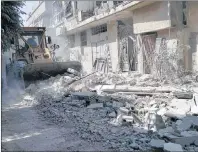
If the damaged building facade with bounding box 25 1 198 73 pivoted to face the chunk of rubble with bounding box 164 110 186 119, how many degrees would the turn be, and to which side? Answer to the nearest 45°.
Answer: approximately 45° to its left

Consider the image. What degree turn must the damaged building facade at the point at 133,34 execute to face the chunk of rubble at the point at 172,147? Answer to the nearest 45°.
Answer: approximately 45° to its left

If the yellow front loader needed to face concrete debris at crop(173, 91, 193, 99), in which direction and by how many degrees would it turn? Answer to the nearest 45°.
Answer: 0° — it already faces it

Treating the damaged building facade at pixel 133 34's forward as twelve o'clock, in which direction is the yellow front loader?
The yellow front loader is roughly at 1 o'clock from the damaged building facade.

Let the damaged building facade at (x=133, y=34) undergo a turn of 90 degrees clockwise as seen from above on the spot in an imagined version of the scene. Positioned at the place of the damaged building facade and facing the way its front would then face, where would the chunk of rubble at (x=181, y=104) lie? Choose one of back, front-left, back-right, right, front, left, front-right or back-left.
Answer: back-left

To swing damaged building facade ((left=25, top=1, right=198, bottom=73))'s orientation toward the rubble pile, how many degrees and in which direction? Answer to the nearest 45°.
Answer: approximately 45° to its left

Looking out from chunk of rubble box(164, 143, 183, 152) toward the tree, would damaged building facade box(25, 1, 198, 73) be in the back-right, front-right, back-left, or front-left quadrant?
front-right

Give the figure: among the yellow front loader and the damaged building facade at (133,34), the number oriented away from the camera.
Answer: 0

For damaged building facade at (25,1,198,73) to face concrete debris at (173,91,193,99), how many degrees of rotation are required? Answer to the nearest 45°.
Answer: approximately 45° to its left

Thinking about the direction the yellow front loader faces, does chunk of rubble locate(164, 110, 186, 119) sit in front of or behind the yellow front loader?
in front

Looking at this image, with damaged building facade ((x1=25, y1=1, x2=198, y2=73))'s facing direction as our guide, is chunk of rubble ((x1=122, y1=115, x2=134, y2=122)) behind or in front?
in front

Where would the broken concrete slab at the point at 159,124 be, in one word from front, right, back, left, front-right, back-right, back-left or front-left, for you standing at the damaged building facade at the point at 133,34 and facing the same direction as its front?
front-left

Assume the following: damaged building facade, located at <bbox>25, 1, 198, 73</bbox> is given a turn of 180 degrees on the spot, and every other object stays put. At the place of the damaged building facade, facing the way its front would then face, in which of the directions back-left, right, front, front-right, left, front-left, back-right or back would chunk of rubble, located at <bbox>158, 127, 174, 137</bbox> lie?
back-right

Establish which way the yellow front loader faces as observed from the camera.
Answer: facing the viewer and to the right of the viewer

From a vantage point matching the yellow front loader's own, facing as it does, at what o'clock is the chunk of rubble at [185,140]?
The chunk of rubble is roughly at 1 o'clock from the yellow front loader.
